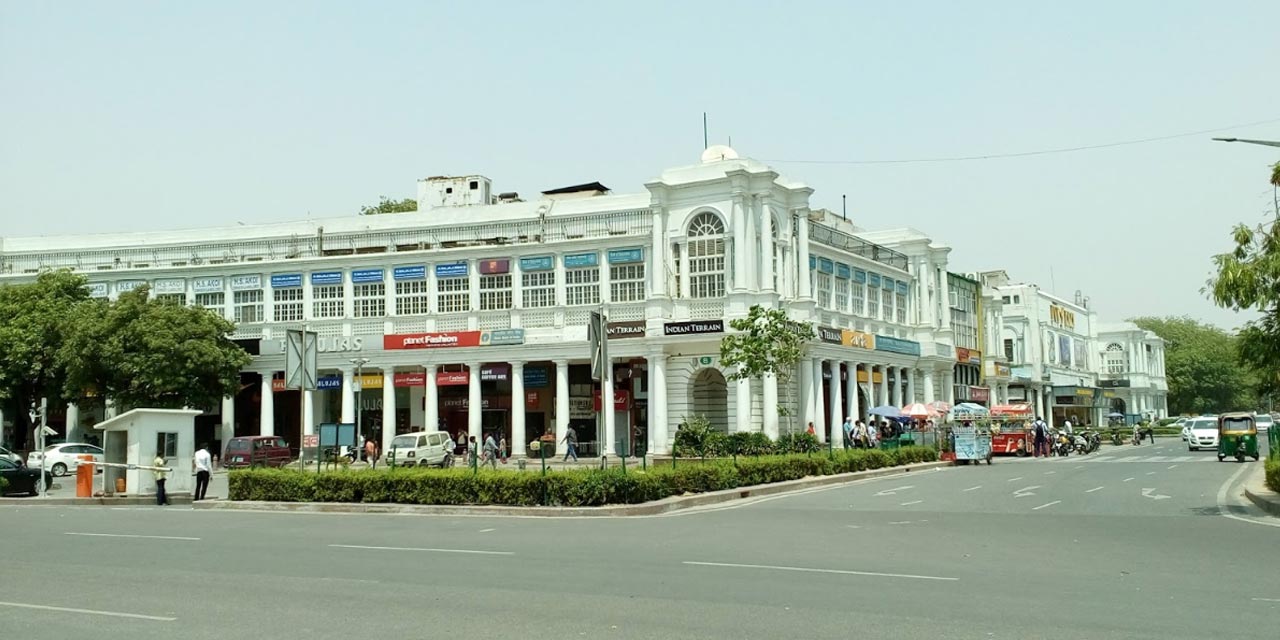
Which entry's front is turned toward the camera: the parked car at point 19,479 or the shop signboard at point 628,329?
the shop signboard

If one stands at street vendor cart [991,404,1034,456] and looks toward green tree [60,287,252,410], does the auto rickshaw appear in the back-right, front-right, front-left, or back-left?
back-left

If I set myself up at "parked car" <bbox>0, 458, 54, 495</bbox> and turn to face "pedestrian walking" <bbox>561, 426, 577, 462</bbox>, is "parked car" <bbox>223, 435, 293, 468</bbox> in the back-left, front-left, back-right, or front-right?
front-left

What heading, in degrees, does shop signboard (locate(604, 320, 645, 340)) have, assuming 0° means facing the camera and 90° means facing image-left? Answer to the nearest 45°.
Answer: approximately 0°

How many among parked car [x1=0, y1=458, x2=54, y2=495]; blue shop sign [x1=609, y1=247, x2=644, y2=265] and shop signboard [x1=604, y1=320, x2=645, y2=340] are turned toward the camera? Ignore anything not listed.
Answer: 2

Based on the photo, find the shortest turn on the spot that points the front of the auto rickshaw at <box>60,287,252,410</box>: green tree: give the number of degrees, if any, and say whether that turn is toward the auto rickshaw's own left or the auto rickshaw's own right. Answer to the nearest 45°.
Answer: approximately 90° to the auto rickshaw's own right

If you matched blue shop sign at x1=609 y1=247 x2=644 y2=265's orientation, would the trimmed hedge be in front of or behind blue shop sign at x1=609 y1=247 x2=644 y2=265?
in front

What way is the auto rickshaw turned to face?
toward the camera

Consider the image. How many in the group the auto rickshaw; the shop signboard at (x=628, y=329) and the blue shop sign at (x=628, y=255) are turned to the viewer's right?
0

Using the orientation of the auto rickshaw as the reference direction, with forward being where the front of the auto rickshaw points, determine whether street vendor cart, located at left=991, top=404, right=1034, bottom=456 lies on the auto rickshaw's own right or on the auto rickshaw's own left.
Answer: on the auto rickshaw's own right
